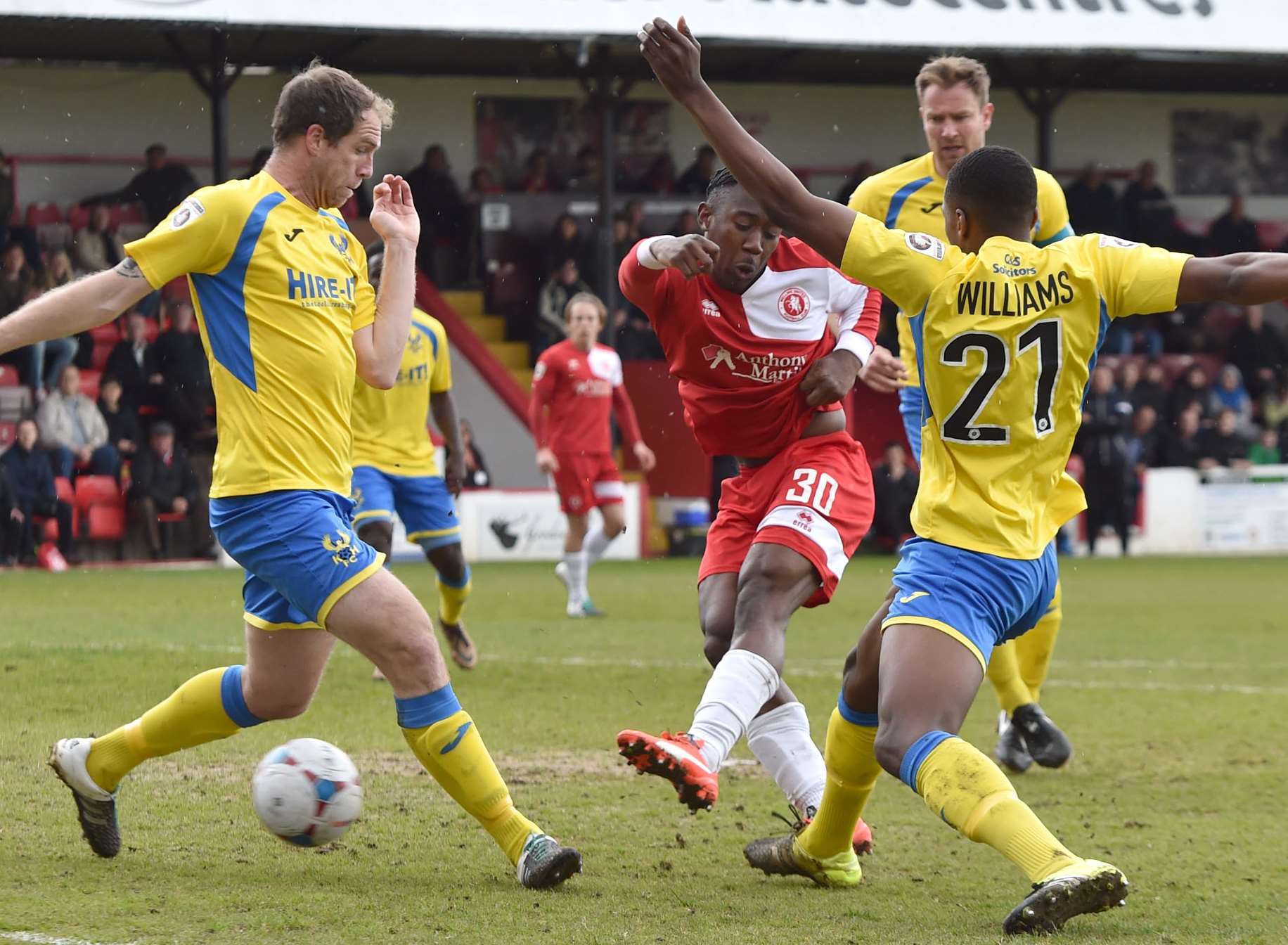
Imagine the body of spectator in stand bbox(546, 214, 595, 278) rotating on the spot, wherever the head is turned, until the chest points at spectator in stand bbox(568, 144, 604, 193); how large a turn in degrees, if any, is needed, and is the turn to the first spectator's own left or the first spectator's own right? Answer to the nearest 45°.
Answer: approximately 180°

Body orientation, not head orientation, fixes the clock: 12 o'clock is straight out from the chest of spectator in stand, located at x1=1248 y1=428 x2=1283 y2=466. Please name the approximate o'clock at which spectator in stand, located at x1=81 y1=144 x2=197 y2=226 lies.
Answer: spectator in stand, located at x1=81 y1=144 x2=197 y2=226 is roughly at 2 o'clock from spectator in stand, located at x1=1248 y1=428 x2=1283 y2=466.

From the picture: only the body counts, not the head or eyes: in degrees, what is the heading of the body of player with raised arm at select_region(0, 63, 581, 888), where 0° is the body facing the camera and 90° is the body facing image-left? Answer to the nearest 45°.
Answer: approximately 315°

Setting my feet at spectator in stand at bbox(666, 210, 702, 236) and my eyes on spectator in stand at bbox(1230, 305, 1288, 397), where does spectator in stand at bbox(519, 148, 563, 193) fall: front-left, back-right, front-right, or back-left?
back-left

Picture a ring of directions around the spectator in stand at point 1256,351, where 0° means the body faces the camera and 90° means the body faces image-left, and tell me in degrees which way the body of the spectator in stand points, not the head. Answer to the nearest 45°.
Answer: approximately 0°

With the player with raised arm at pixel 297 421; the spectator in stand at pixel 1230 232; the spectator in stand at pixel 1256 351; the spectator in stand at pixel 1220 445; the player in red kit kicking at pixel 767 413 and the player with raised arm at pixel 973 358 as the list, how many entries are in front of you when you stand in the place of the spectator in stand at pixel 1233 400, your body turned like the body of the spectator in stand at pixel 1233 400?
4

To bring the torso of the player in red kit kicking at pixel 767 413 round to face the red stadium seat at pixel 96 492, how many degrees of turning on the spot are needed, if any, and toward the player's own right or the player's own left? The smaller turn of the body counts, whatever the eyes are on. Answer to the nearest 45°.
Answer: approximately 135° to the player's own right

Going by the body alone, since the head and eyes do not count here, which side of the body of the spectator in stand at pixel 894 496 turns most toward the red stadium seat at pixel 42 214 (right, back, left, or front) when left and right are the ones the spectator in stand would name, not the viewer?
right

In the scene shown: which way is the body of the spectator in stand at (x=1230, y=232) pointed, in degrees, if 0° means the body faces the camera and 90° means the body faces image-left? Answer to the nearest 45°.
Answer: approximately 0°
